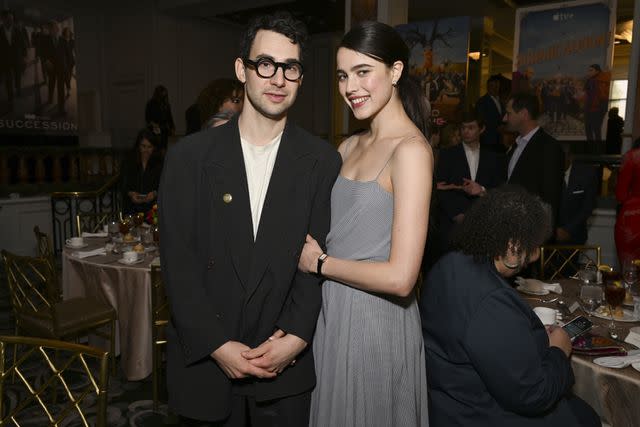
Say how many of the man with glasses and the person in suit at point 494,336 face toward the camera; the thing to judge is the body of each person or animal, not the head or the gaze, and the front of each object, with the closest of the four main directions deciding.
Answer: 1

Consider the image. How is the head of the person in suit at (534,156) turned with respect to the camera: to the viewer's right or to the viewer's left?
to the viewer's left

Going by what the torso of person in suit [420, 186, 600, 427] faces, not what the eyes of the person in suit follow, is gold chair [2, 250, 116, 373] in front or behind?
behind

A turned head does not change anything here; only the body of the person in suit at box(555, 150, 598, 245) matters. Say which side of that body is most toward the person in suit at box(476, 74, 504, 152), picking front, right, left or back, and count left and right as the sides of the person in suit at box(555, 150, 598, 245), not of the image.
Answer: right

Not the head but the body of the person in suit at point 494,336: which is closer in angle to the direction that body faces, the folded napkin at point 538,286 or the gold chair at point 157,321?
the folded napkin

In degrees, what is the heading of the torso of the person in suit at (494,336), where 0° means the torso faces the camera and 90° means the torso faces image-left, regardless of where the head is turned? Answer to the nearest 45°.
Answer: approximately 270°

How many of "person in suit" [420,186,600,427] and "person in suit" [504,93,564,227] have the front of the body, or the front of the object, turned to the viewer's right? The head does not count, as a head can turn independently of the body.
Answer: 1

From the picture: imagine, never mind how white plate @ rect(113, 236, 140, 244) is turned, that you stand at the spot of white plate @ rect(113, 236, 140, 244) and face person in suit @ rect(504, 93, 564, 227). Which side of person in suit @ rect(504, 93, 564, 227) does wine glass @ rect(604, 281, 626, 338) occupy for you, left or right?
right

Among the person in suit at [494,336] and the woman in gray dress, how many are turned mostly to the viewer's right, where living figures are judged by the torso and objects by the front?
1

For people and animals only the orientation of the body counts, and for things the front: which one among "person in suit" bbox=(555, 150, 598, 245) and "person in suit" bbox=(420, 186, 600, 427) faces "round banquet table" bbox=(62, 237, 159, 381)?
"person in suit" bbox=(555, 150, 598, 245)
